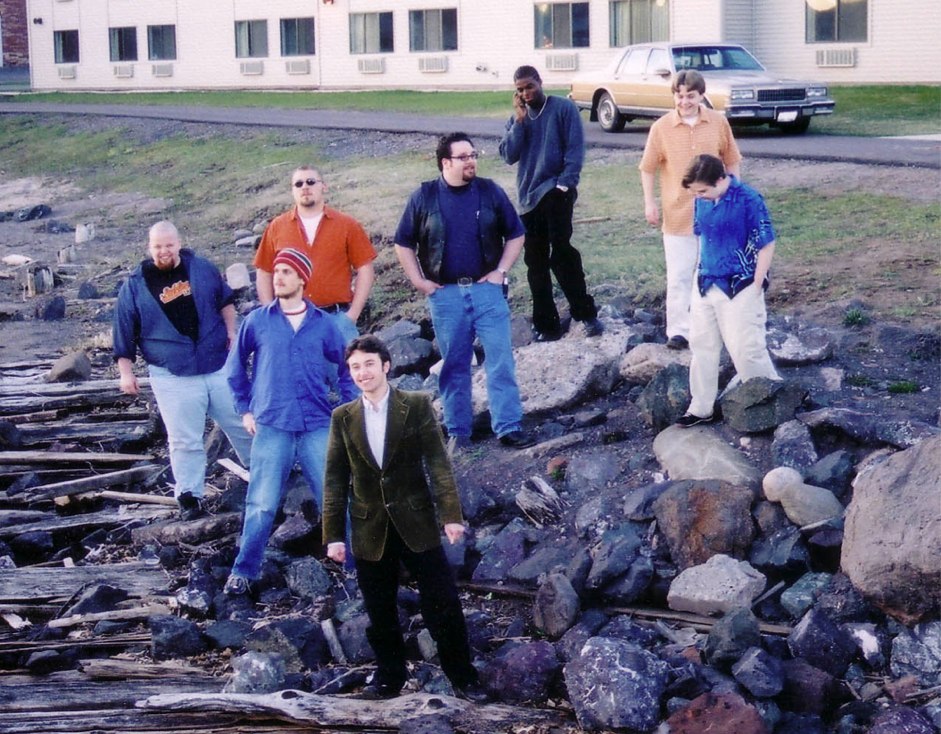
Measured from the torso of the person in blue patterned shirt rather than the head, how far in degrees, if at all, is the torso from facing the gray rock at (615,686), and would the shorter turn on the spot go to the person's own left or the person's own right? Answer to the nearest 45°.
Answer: approximately 45° to the person's own left

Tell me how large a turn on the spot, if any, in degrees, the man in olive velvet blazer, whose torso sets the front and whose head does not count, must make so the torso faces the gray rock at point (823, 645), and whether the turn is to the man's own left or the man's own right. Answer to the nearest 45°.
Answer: approximately 90° to the man's own left

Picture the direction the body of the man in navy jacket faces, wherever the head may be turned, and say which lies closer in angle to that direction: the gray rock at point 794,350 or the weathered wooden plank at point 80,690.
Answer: the weathered wooden plank

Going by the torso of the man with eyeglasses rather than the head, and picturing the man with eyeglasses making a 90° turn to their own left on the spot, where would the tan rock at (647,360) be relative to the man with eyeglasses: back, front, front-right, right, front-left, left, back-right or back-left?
front-left

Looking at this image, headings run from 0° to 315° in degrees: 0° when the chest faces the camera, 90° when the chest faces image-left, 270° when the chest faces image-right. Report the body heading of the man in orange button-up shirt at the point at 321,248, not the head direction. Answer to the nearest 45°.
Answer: approximately 0°

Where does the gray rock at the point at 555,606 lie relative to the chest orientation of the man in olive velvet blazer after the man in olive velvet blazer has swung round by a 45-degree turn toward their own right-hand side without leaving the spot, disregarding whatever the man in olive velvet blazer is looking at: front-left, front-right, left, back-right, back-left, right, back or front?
back

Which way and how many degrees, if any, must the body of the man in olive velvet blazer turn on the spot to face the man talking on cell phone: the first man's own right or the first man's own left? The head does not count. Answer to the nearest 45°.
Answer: approximately 180°

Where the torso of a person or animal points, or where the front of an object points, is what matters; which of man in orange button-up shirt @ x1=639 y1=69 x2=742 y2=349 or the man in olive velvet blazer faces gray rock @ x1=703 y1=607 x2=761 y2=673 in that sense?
the man in orange button-up shirt

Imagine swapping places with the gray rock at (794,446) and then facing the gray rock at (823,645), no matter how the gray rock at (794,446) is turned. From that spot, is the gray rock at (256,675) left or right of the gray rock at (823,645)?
right

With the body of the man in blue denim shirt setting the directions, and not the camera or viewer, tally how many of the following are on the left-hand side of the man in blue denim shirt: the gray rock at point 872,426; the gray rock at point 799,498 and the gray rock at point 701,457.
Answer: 3

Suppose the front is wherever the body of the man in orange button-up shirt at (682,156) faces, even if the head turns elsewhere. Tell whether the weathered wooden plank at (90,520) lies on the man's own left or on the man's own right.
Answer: on the man's own right
